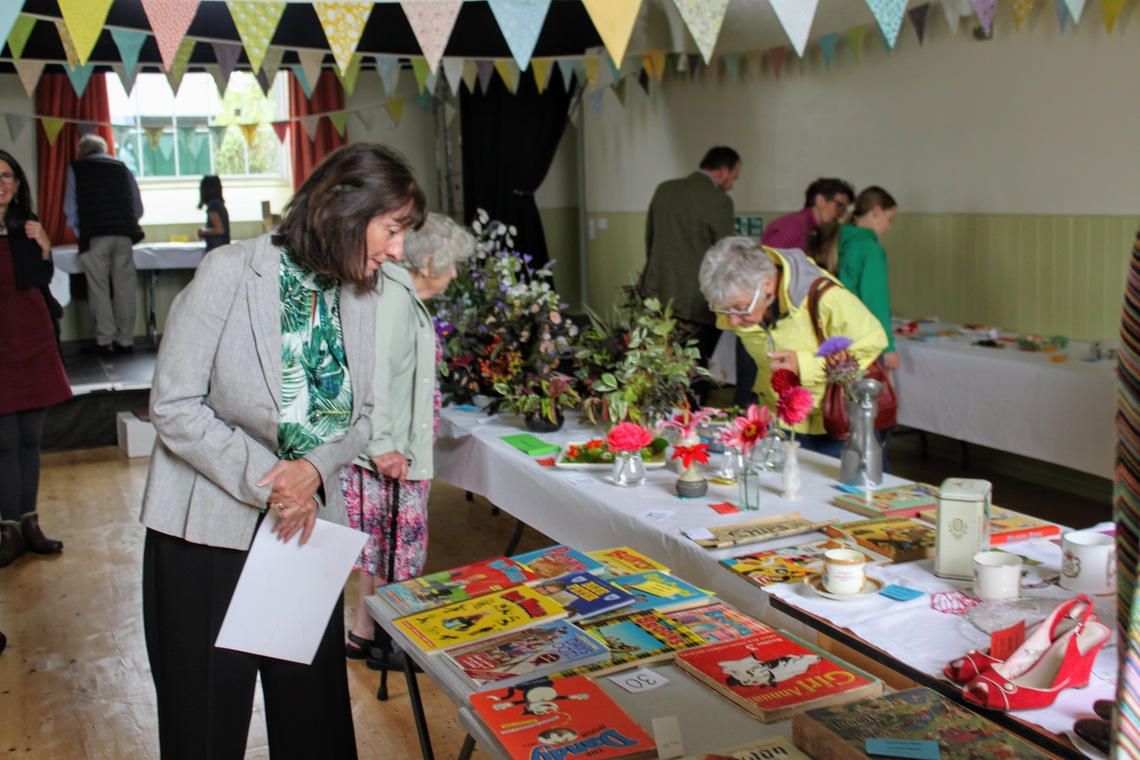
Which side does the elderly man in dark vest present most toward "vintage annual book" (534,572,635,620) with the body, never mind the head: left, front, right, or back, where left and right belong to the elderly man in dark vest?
back

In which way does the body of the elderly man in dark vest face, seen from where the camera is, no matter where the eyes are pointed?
away from the camera

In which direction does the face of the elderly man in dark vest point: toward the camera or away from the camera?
away from the camera

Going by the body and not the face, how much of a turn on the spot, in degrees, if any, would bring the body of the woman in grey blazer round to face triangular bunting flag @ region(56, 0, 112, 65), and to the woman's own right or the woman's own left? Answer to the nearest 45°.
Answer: approximately 135° to the woman's own left

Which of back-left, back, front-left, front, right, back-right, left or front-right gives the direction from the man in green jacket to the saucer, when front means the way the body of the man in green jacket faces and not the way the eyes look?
back-right

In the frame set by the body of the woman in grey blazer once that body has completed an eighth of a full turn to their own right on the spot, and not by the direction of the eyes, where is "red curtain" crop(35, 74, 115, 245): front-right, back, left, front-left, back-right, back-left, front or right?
back

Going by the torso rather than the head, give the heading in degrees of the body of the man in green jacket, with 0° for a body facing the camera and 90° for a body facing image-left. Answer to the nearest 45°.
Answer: approximately 225°

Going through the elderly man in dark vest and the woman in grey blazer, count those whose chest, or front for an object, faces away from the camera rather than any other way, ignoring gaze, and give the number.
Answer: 1

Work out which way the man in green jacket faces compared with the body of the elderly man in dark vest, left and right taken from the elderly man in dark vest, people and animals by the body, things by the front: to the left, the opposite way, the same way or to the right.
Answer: to the right

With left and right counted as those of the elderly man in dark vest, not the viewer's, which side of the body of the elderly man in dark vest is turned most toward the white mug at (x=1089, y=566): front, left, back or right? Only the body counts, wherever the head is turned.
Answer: back

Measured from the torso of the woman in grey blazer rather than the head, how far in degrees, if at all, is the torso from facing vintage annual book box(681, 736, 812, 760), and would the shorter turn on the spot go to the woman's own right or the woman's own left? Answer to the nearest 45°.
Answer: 0° — they already face it

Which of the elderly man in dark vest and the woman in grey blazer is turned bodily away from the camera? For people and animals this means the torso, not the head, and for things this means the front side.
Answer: the elderly man in dark vest
